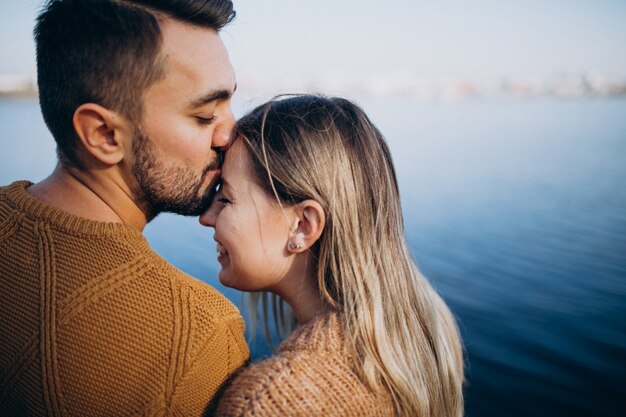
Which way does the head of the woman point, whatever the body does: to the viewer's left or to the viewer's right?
to the viewer's left

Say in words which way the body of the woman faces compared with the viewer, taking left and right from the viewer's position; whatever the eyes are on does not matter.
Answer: facing away from the viewer and to the left of the viewer

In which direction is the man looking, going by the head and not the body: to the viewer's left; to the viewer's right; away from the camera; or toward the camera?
to the viewer's right
